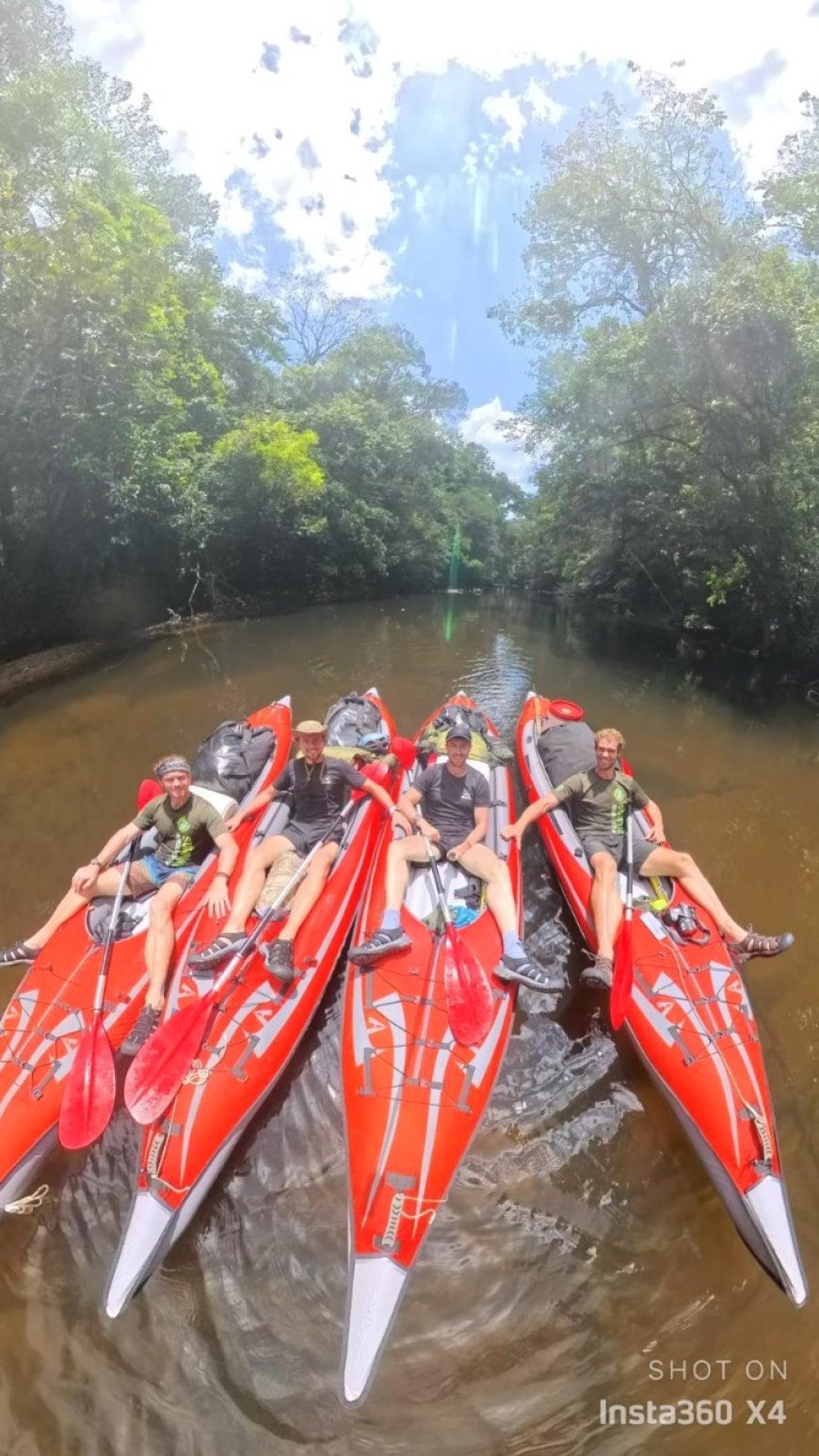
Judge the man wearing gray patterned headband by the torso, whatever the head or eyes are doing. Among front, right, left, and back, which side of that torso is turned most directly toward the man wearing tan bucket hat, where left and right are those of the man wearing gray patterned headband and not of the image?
left

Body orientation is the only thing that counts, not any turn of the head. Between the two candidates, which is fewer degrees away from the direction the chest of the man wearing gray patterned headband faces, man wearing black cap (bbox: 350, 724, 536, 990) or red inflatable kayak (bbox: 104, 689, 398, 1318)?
the red inflatable kayak

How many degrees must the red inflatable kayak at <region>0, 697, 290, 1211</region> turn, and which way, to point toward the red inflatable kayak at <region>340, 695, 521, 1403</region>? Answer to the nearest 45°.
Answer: approximately 90° to its left

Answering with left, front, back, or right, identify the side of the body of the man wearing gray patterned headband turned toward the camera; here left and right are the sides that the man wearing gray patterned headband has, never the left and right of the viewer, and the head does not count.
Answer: front

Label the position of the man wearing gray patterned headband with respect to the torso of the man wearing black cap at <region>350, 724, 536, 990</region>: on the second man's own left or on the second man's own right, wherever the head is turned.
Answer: on the second man's own right

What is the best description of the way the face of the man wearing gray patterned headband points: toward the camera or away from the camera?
toward the camera

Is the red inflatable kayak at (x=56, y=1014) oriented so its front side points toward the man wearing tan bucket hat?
no

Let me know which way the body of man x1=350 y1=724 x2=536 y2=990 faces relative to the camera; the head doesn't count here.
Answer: toward the camera

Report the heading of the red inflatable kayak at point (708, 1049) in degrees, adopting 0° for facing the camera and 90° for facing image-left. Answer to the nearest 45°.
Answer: approximately 315°

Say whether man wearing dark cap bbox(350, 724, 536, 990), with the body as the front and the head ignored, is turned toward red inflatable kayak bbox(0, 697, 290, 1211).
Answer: no

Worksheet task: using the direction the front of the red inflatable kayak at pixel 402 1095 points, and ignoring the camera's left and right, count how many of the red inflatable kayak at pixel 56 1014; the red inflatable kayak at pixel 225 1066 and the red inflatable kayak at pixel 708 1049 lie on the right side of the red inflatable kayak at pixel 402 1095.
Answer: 2

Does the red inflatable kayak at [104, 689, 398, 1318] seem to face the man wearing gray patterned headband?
no

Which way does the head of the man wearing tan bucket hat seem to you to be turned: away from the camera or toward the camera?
toward the camera

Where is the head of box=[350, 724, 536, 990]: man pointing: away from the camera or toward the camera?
toward the camera

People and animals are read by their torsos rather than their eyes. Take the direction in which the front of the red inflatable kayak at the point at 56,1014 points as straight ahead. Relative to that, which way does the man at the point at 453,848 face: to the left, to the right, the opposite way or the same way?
the same way

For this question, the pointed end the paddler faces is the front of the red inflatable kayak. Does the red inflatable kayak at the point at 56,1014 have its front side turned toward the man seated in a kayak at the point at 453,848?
no
